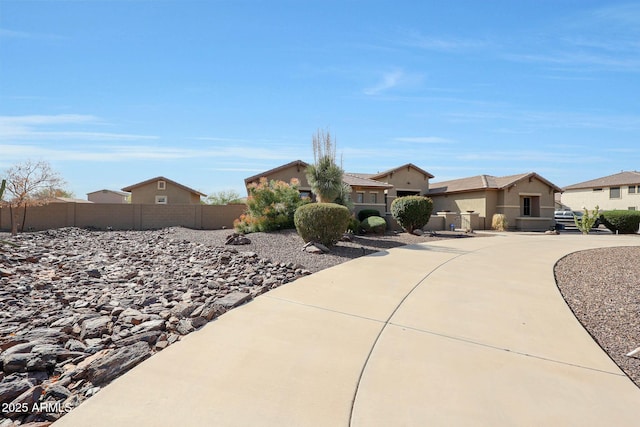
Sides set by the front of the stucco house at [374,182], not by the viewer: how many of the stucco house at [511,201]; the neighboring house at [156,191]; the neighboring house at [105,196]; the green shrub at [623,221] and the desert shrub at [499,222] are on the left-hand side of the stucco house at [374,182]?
3

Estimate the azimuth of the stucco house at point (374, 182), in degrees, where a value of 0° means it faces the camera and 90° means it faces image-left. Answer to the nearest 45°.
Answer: approximately 0°

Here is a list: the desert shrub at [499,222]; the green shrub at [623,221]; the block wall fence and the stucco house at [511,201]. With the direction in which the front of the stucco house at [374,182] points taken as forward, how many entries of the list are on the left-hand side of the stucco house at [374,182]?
3

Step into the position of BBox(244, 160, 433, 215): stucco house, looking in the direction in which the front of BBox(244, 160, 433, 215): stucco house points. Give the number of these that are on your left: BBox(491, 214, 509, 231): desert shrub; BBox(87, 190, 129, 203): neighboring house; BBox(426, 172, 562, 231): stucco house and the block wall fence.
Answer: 2

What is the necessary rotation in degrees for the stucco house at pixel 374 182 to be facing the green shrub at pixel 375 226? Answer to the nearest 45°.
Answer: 0° — it already faces it

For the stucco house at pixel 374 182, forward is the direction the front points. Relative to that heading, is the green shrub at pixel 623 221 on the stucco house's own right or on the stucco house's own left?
on the stucco house's own left

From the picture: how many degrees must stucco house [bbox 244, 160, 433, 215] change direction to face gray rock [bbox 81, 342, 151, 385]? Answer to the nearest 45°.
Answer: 0° — it already faces it

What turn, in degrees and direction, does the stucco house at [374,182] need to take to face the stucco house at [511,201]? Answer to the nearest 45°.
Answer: approximately 90° to its left

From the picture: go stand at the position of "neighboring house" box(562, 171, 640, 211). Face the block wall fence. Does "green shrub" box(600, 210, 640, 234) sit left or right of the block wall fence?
left

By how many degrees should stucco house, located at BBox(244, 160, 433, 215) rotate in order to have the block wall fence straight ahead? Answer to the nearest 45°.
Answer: approximately 90° to its right

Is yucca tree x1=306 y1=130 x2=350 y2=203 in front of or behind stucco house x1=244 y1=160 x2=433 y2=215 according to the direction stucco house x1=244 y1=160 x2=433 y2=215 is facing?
in front

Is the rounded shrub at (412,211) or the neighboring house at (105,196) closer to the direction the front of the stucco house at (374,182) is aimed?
the rounded shrub

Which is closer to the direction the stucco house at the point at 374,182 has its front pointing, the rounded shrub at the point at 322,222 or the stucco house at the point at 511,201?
the rounded shrub

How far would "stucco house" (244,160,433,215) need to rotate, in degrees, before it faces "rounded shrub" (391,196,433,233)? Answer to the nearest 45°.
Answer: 0° — it already faces it

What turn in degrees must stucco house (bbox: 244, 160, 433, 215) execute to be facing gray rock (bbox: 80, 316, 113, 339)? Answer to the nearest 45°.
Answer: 0° — it already faces it

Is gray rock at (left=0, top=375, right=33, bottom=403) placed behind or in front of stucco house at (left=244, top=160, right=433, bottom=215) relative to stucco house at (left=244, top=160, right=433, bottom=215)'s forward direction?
in front
